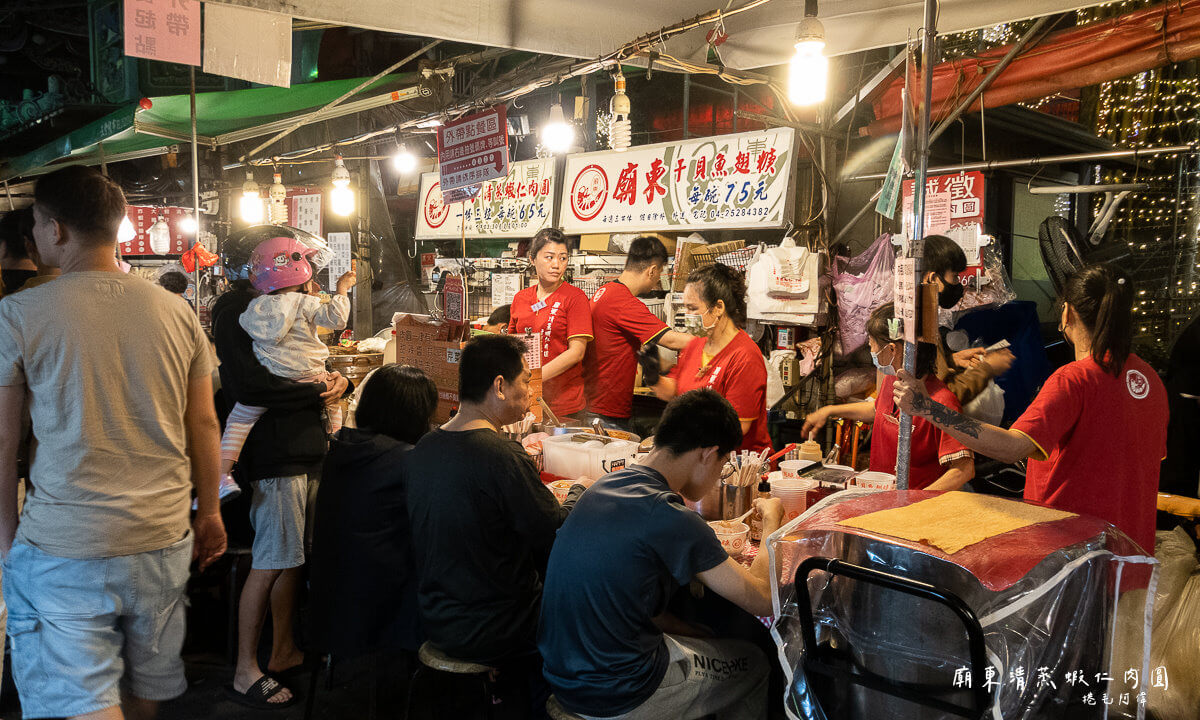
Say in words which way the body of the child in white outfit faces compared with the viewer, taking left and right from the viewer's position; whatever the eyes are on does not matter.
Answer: facing away from the viewer and to the right of the viewer

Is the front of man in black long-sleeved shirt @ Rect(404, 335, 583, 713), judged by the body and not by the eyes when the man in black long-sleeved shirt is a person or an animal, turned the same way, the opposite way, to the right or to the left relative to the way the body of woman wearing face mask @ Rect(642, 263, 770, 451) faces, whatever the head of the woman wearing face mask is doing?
the opposite way

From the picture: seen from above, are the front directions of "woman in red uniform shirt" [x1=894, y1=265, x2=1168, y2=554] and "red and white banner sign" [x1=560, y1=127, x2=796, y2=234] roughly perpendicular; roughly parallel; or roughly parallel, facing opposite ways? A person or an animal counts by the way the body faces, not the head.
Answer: roughly perpendicular

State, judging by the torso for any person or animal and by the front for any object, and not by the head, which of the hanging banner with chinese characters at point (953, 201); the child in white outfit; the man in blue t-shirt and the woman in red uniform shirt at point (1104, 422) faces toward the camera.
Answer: the hanging banner with chinese characters

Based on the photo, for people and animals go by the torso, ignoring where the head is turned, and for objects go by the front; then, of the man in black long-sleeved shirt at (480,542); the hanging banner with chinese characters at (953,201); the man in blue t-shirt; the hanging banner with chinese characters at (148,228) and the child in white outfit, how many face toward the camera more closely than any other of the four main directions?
2

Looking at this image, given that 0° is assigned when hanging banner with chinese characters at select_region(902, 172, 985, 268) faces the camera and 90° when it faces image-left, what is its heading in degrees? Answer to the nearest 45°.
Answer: approximately 0°

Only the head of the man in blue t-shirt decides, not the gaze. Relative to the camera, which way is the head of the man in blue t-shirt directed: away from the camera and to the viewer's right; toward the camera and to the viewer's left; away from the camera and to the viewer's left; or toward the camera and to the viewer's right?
away from the camera and to the viewer's right

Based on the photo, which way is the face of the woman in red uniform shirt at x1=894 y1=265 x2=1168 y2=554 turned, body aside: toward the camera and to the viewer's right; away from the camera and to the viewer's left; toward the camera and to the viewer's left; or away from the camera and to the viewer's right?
away from the camera and to the viewer's left

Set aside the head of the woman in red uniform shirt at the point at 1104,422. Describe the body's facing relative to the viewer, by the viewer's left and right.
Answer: facing away from the viewer and to the left of the viewer

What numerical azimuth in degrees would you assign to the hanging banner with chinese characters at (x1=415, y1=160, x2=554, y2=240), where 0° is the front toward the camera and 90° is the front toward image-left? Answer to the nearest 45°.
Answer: approximately 45°

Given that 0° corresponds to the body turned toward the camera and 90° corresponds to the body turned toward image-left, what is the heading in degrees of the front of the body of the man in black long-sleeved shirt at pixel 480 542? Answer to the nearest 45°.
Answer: approximately 225°
